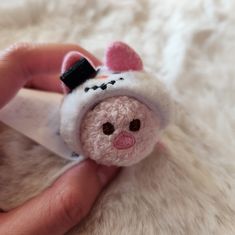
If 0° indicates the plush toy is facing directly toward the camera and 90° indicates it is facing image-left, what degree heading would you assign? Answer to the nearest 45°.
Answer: approximately 0°
